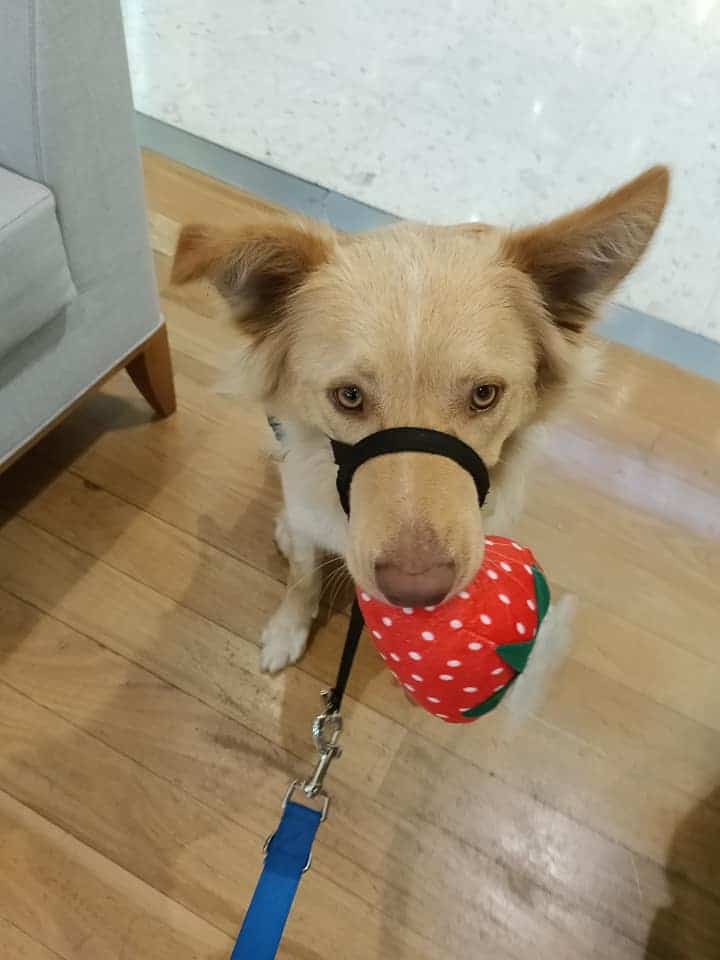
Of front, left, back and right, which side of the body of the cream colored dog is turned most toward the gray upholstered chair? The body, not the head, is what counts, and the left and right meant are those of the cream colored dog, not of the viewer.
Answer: right

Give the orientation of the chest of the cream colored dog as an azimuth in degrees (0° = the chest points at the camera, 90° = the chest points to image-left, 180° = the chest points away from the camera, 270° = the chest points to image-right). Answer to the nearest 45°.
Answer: approximately 0°

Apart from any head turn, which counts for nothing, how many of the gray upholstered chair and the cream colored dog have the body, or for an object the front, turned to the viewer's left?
0

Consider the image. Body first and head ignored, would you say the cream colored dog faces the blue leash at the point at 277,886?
yes

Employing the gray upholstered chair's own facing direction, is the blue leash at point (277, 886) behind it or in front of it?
in front

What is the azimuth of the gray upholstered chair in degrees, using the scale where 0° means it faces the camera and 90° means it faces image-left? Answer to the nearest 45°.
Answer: approximately 315°
